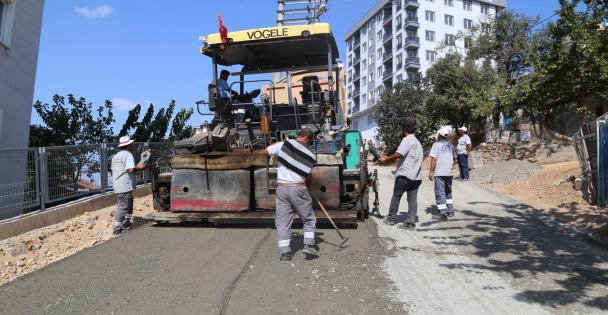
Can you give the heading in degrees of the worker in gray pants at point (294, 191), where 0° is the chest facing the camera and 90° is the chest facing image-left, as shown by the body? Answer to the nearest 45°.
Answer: approximately 225°

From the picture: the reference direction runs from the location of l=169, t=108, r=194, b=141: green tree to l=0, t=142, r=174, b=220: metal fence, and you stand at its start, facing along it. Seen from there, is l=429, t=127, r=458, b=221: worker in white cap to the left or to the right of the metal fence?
left

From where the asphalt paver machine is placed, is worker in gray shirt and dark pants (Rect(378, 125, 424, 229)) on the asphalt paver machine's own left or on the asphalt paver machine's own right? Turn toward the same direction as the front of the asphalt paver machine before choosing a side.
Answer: on the asphalt paver machine's own right

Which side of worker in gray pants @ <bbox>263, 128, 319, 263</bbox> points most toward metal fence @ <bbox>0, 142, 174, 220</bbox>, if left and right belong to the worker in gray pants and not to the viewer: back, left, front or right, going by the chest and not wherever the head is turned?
left

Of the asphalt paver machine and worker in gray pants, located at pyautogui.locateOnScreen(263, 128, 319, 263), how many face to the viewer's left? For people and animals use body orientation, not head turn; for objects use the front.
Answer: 0

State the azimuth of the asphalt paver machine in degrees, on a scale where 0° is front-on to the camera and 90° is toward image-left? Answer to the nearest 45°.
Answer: approximately 180°

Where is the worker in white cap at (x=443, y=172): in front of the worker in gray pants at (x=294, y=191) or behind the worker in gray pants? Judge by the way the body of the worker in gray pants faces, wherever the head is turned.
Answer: in front

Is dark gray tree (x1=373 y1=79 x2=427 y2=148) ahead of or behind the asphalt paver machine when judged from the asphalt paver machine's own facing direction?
ahead

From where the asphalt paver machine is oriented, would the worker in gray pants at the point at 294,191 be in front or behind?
behind
